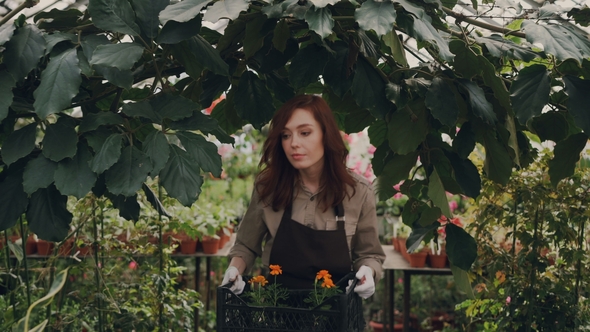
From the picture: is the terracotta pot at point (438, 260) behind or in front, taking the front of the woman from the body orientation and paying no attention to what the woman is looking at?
behind

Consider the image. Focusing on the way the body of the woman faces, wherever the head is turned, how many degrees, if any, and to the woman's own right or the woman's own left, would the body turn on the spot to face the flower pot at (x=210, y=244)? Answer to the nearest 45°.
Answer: approximately 180°

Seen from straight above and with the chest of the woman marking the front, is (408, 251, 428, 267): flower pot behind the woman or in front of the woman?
behind

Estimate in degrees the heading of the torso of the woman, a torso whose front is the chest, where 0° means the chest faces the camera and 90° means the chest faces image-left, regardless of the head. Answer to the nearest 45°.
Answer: approximately 0°

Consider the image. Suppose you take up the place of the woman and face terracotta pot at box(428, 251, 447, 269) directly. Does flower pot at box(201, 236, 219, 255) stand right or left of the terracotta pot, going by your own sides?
left
